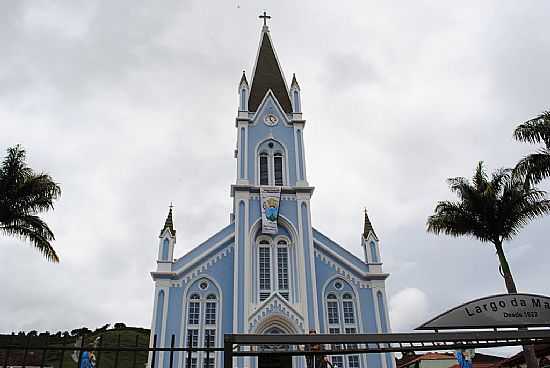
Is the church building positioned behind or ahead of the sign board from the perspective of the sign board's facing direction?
behind

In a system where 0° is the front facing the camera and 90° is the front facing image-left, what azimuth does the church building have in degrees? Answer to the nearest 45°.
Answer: approximately 0°

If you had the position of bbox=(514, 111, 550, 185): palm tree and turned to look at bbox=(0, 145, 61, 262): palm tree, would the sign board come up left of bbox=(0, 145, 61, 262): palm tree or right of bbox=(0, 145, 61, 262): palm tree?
left

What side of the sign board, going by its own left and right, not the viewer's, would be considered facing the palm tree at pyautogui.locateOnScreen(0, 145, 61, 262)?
right

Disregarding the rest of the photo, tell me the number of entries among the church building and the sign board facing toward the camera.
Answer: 2

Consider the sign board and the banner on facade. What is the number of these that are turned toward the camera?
2

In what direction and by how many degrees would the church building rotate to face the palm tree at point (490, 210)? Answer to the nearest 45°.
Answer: approximately 45° to its left

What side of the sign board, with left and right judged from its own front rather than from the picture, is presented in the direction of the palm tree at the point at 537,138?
back

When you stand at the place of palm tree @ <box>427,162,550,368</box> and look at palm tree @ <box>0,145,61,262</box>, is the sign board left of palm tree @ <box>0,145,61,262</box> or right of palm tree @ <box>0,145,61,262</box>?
left

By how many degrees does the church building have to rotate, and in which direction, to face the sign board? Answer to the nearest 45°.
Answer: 0° — it already faces it
